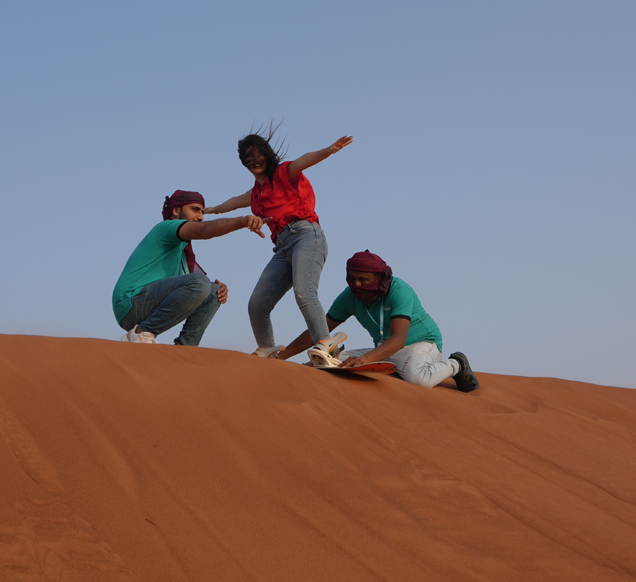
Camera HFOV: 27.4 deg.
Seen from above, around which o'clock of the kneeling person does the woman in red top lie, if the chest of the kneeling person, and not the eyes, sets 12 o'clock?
The woman in red top is roughly at 1 o'clock from the kneeling person.

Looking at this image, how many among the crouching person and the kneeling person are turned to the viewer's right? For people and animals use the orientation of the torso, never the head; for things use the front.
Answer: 1

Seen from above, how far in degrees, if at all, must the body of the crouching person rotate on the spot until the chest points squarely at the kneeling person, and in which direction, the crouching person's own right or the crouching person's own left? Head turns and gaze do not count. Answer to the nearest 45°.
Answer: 0° — they already face them

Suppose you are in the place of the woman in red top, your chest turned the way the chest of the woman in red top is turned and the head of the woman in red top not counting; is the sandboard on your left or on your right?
on your left

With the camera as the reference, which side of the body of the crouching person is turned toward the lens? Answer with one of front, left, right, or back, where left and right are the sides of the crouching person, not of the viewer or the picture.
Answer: right

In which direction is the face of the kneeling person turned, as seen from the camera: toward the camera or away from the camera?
toward the camera

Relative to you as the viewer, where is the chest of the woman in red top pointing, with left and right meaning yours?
facing the viewer and to the left of the viewer

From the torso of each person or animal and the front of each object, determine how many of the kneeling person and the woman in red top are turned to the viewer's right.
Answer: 0

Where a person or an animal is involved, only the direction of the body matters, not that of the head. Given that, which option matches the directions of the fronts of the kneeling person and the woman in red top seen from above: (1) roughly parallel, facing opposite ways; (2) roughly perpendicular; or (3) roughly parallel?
roughly parallel

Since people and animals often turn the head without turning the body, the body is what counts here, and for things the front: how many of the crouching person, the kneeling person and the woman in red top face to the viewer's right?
1

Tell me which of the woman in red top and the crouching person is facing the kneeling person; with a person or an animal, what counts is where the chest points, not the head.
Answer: the crouching person
